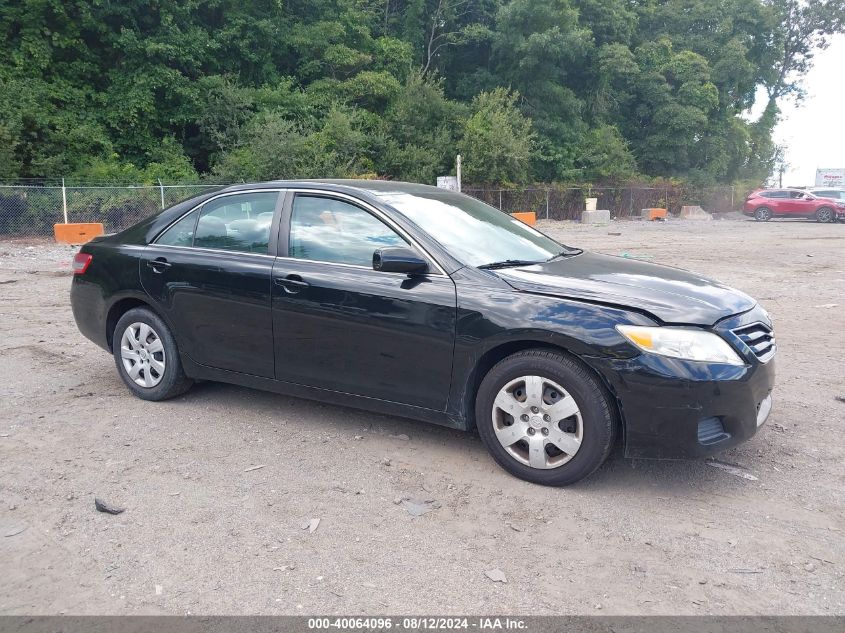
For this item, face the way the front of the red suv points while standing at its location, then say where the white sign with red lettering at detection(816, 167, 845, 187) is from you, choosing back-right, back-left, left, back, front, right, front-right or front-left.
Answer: left

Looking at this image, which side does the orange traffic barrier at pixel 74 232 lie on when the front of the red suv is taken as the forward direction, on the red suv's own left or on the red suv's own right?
on the red suv's own right

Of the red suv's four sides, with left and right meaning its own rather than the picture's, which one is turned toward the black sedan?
right

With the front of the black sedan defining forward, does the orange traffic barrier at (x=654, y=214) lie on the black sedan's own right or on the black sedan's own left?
on the black sedan's own left

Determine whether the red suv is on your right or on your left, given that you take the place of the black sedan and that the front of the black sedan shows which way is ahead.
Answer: on your left

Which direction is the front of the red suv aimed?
to the viewer's right

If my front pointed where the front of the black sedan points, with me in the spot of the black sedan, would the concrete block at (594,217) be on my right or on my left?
on my left

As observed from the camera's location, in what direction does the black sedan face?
facing the viewer and to the right of the viewer

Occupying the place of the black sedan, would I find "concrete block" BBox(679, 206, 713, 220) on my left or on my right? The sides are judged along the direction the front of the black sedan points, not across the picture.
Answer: on my left
